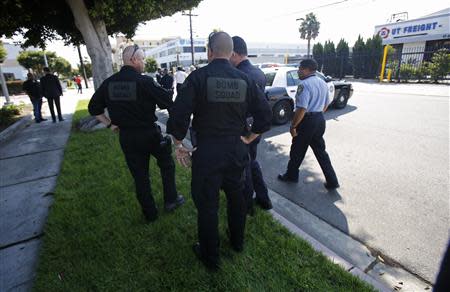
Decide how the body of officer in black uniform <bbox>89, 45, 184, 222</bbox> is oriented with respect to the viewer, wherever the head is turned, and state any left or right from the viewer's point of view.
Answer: facing away from the viewer and to the right of the viewer

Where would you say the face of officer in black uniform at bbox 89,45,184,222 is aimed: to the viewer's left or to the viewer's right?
to the viewer's right

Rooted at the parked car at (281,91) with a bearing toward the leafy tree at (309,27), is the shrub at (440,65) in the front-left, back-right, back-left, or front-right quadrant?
front-right

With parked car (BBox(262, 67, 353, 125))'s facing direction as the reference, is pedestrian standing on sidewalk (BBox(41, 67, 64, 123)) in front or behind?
behind

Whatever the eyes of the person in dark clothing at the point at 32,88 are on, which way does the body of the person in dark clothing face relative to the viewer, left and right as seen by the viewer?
facing the viewer and to the right of the viewer

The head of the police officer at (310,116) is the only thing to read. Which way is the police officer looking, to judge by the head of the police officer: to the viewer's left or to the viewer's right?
to the viewer's left

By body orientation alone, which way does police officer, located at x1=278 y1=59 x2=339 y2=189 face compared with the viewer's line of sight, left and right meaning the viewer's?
facing away from the viewer and to the left of the viewer

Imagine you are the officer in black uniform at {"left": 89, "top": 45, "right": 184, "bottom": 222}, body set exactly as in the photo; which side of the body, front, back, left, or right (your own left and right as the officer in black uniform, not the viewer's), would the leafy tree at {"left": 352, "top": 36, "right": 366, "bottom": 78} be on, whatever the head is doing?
front

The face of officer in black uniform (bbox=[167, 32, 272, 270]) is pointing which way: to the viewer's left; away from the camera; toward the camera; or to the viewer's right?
away from the camera

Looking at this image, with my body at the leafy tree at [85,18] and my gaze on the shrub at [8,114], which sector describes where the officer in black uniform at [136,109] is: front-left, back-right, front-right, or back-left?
back-left

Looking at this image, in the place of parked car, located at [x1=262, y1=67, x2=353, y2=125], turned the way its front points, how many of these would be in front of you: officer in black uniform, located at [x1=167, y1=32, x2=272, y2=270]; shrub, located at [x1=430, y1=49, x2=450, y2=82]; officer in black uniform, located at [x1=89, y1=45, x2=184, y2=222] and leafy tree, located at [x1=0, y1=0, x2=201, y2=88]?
1

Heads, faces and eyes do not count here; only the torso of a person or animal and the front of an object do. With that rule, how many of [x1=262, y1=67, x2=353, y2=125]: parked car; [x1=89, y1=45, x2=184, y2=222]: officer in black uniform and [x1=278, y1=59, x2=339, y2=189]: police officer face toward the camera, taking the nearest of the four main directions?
0

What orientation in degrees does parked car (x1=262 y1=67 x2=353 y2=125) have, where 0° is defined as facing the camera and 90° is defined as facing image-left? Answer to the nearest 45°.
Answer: approximately 225°

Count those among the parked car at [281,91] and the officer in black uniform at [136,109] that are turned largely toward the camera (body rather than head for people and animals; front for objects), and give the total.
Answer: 0

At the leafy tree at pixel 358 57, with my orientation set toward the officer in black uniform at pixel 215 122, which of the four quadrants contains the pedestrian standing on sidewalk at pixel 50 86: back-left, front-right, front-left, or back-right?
front-right
